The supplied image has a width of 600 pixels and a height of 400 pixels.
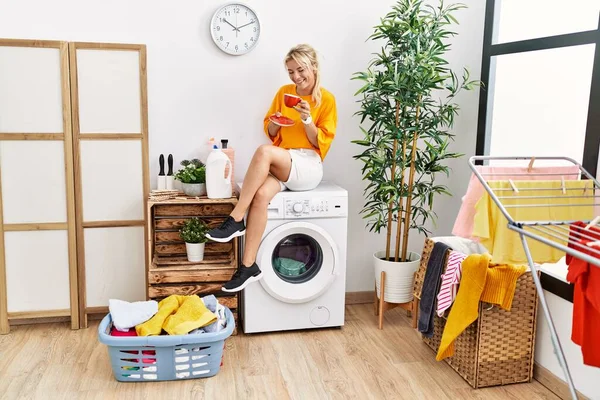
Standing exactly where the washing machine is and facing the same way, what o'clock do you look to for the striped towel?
The striped towel is roughly at 10 o'clock from the washing machine.

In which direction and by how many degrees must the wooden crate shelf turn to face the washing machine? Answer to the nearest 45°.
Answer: approximately 90° to its left

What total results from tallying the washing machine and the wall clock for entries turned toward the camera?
2

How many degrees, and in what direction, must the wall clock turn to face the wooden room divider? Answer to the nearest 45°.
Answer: approximately 90° to its right

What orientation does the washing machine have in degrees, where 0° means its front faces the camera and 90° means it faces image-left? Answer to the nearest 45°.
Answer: approximately 0°
